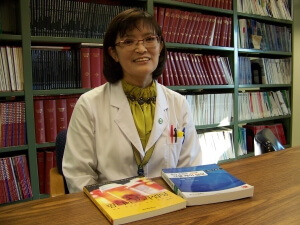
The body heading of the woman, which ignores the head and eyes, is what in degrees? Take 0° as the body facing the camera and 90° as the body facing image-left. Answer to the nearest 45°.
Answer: approximately 0°

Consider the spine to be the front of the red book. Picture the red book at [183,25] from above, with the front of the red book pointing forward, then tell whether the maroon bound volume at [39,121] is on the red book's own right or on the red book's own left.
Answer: on the red book's own right

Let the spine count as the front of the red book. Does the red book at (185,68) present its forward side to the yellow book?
yes
